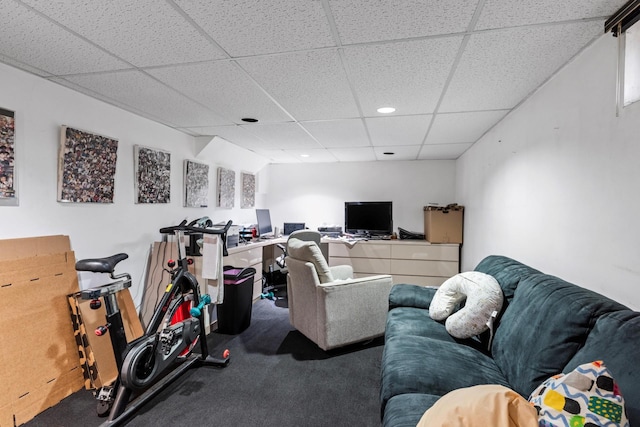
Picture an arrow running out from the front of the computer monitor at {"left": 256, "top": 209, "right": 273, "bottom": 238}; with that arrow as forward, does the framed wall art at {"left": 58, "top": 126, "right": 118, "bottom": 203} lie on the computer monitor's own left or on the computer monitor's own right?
on the computer monitor's own right

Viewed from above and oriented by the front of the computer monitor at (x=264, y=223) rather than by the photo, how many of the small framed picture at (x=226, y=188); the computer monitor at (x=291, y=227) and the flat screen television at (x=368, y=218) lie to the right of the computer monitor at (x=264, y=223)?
1

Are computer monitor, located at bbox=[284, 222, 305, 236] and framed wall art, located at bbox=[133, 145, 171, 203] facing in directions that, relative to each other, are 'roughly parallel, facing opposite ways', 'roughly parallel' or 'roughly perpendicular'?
roughly perpendicular

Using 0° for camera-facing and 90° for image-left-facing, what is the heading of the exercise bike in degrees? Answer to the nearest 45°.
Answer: approximately 225°

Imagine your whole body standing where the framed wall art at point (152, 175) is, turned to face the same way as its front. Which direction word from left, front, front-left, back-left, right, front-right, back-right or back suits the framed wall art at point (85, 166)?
right

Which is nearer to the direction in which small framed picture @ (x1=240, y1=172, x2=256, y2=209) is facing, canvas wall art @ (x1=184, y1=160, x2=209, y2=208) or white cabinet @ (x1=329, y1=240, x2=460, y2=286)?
the white cabinet

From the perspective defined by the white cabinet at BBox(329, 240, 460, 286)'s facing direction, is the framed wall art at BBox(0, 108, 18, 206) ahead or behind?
ahead

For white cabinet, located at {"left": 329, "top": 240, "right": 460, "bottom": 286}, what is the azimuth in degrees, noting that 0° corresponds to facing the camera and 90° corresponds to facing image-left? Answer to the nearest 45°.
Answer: approximately 0°

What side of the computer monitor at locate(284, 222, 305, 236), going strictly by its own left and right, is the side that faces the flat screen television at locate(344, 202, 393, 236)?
left
